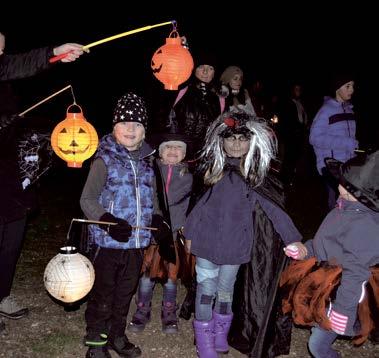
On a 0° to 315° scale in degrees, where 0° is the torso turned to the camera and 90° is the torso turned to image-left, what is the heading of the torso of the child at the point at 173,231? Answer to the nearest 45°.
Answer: approximately 0°

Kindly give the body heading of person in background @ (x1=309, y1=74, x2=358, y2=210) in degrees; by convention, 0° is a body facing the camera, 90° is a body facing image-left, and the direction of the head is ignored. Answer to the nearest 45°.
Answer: approximately 315°

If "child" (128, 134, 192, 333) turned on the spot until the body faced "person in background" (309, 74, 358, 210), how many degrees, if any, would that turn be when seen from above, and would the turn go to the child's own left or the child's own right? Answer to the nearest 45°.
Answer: approximately 135° to the child's own left

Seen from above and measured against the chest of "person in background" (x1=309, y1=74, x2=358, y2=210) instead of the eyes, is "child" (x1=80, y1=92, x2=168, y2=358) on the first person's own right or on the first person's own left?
on the first person's own right

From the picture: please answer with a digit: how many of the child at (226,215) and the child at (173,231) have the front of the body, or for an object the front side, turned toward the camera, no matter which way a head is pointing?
2

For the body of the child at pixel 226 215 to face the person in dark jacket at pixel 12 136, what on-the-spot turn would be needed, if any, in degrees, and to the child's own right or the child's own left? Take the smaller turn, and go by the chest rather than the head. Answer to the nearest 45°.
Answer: approximately 90° to the child's own right

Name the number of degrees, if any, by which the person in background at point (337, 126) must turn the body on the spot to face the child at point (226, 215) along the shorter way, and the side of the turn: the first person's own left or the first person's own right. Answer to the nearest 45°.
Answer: approximately 45° to the first person's own right

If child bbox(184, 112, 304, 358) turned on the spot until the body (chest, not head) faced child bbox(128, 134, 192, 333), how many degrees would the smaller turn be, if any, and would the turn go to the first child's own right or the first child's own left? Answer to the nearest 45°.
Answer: approximately 135° to the first child's own right
